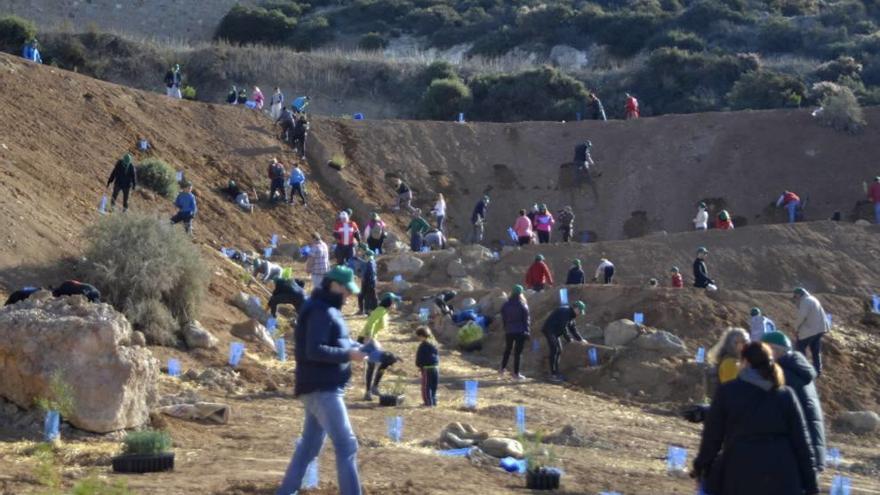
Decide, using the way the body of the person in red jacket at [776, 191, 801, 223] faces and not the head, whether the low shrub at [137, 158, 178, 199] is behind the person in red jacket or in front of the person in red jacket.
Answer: in front

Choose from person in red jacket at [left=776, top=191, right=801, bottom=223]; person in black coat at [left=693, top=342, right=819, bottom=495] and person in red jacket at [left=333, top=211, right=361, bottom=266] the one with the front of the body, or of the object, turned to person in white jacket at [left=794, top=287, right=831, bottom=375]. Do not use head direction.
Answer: the person in black coat

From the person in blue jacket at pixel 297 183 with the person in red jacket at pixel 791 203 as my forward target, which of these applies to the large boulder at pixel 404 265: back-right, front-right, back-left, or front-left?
front-right

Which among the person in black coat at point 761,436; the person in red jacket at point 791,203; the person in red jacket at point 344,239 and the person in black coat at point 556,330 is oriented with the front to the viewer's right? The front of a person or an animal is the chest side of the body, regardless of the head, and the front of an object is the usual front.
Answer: the person in black coat at point 556,330

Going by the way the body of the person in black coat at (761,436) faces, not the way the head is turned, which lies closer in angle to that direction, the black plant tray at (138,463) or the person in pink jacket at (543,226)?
the person in pink jacket

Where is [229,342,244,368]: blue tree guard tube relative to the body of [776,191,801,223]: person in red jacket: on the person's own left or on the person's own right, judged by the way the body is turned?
on the person's own left

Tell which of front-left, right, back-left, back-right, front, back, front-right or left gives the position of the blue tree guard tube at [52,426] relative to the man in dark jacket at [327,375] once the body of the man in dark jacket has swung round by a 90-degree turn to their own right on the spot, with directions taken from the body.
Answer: back-right

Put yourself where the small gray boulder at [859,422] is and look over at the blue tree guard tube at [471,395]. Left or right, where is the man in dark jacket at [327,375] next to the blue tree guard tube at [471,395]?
left

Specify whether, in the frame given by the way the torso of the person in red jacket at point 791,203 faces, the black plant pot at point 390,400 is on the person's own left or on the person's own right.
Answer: on the person's own left

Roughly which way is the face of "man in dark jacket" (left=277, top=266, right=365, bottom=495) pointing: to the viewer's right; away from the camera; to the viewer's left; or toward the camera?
to the viewer's right

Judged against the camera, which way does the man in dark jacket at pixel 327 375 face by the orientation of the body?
to the viewer's right

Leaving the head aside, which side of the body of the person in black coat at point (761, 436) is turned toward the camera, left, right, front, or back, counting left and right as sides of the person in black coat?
back

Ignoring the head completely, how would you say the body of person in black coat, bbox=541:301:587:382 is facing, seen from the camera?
to the viewer's right
